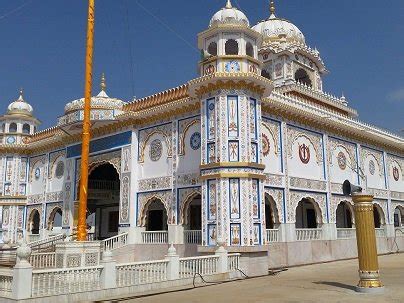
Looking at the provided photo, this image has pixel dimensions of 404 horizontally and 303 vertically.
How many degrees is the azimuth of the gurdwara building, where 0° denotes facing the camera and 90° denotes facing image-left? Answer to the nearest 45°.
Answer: approximately 45°

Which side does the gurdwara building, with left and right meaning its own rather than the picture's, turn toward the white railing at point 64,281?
front

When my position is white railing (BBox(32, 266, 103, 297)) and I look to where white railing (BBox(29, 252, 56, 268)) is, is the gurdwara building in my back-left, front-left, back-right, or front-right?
front-right

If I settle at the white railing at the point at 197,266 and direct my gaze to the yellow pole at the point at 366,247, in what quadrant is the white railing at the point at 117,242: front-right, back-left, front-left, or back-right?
back-left

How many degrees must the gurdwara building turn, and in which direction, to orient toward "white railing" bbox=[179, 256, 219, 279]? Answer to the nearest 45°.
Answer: approximately 45° to its left

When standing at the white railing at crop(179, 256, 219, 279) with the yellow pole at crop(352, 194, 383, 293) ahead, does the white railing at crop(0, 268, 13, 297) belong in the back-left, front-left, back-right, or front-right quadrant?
back-right

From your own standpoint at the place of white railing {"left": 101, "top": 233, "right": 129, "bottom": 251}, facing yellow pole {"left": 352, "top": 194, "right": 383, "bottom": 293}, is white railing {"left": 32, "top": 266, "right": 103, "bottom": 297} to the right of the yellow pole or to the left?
right

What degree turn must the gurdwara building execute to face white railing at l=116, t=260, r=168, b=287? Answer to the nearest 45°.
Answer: approximately 45° to its left

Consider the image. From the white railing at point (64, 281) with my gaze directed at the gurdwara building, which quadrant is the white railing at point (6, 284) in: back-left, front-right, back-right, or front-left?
back-left
